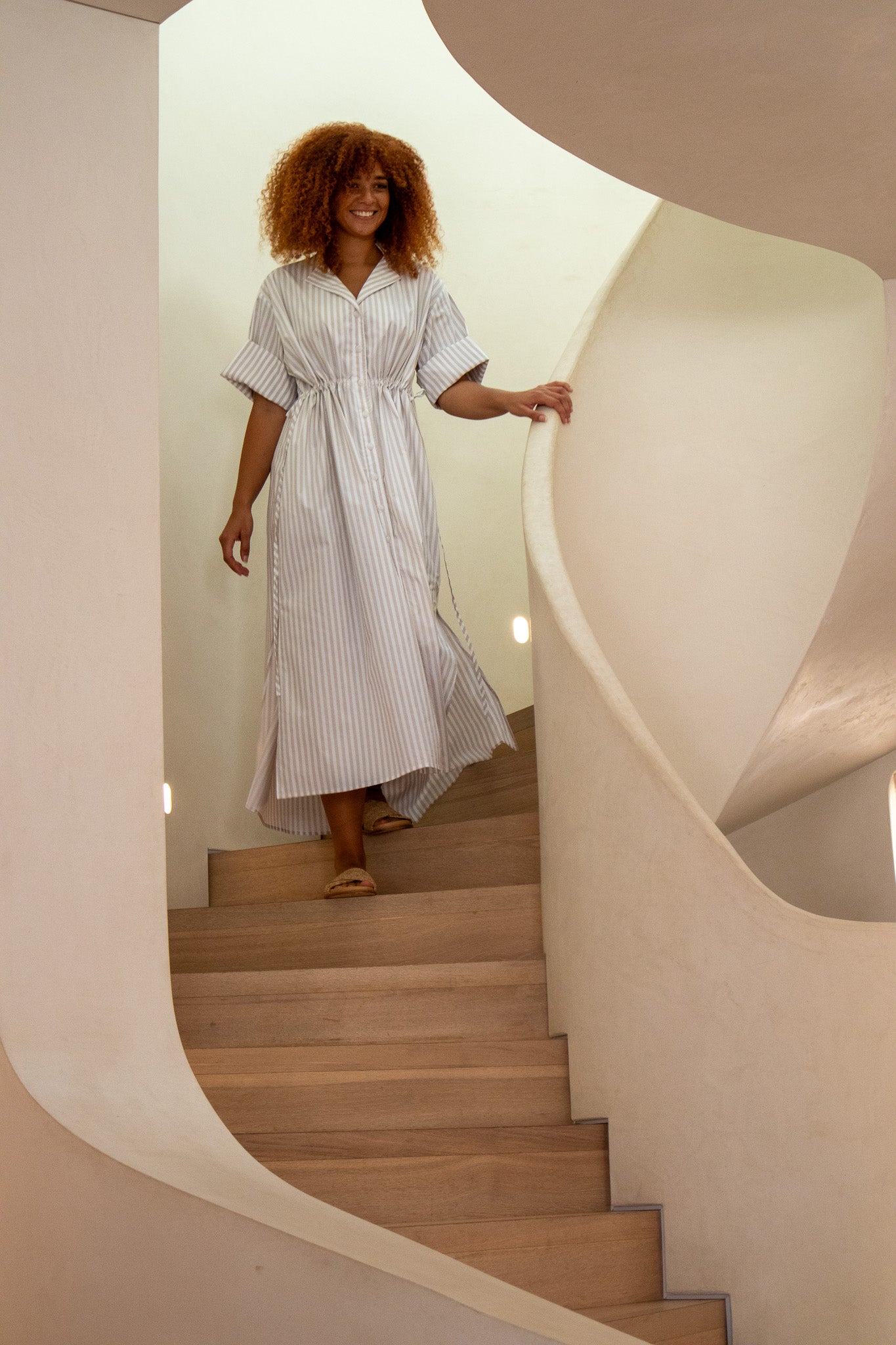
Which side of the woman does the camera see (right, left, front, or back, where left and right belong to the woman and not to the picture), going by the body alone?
front

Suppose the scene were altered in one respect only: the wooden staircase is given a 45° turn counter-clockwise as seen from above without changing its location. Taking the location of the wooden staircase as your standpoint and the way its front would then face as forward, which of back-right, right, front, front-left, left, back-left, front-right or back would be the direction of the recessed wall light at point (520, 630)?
back-left

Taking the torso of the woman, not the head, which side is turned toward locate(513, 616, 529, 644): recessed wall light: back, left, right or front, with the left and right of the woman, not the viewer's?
back

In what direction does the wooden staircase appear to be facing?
toward the camera
